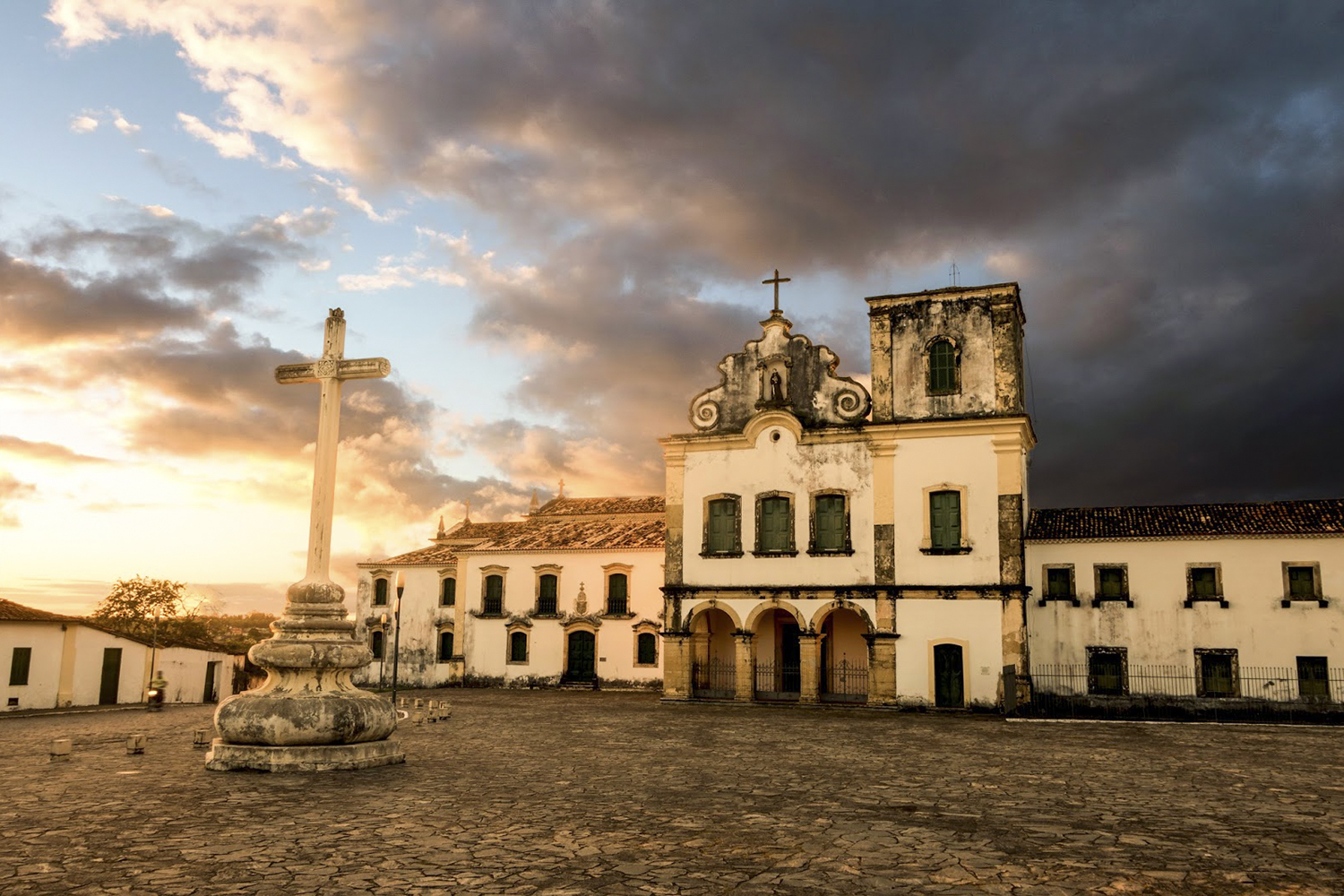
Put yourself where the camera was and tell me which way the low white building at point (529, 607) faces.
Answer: facing the viewer

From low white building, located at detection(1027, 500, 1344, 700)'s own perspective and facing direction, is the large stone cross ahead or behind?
ahead

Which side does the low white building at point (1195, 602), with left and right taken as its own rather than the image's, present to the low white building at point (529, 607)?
right

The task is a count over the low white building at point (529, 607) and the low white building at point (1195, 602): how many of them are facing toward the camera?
2

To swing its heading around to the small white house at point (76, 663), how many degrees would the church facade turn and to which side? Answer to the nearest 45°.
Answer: approximately 90° to its right

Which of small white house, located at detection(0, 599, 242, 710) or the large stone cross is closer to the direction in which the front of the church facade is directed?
the large stone cross

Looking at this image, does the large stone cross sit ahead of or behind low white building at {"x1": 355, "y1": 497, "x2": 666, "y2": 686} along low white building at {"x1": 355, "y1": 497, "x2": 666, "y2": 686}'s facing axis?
ahead

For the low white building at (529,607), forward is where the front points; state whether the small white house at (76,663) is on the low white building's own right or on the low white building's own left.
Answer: on the low white building's own right

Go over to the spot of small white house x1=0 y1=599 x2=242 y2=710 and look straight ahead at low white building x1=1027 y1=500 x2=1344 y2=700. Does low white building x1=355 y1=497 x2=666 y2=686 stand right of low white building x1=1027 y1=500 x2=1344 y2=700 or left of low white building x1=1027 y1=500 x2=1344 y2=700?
left

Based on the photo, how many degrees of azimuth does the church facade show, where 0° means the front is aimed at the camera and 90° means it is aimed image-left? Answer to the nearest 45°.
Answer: approximately 0°
